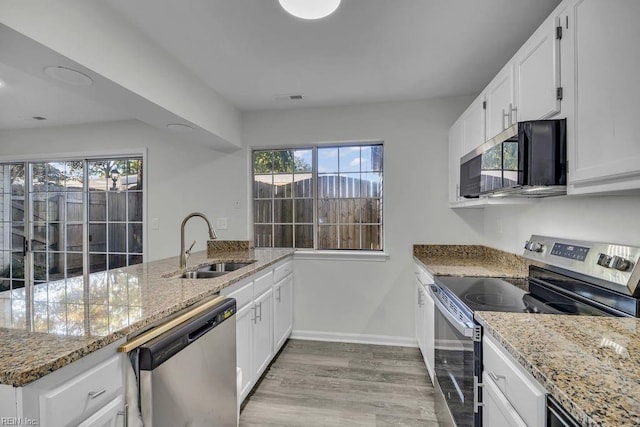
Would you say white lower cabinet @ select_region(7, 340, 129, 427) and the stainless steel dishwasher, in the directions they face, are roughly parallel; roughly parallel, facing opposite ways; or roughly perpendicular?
roughly parallel

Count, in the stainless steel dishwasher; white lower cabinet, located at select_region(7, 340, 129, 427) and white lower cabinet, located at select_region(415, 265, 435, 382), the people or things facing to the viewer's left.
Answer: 1

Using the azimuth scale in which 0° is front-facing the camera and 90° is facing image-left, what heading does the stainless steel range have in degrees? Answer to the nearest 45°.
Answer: approximately 45°

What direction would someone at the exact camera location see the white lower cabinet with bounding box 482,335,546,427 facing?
facing the viewer and to the left of the viewer

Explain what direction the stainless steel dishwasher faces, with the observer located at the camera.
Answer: facing the viewer and to the right of the viewer

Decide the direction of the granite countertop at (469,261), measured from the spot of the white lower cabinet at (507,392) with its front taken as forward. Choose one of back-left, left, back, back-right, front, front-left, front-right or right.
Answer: back-right

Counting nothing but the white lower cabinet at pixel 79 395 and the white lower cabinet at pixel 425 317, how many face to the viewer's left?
1

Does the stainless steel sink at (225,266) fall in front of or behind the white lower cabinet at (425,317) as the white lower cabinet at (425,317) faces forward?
in front

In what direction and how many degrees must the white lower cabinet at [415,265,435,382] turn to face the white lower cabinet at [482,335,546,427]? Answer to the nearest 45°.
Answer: approximately 90° to its left

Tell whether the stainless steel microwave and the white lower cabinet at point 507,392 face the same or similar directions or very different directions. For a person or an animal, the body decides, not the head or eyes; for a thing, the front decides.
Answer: same or similar directions

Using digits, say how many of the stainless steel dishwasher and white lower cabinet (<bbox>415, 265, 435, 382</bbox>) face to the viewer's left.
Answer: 1

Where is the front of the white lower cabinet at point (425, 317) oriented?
to the viewer's left

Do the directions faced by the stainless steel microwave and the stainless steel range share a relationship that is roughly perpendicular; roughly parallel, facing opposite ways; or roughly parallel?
roughly parallel
